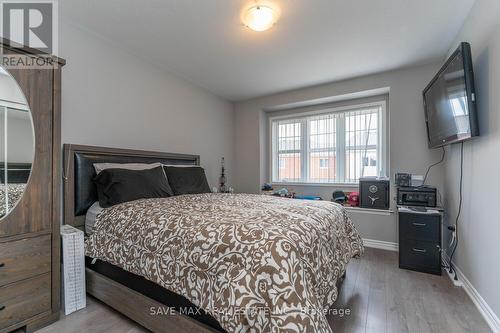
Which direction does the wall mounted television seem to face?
to the viewer's left

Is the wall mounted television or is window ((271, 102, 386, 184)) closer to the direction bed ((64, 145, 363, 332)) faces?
the wall mounted television

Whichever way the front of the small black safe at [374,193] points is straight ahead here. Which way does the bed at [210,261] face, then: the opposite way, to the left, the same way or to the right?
to the left

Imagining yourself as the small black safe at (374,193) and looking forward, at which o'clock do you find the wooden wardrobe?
The wooden wardrobe is roughly at 1 o'clock from the small black safe.

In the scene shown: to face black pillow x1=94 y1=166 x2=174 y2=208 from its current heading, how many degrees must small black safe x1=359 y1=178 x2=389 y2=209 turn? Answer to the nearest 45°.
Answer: approximately 45° to its right
